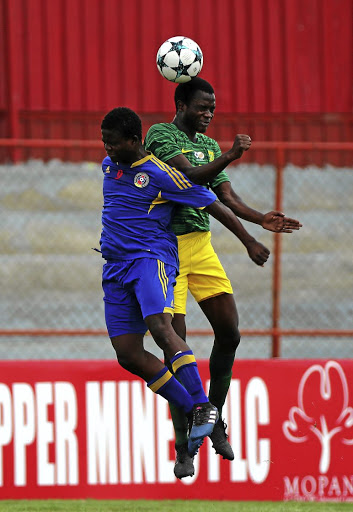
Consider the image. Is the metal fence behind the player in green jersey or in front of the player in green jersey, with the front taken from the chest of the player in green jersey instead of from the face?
behind

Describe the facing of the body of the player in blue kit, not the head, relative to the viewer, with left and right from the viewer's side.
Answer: facing the viewer and to the left of the viewer

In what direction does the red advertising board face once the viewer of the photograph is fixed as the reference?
facing the viewer

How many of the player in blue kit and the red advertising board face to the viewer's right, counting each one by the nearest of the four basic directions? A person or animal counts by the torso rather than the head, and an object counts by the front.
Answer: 0

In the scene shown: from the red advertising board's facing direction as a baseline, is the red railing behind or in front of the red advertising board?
behind

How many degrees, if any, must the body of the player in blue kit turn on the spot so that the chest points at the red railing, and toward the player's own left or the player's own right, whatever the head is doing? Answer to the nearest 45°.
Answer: approximately 135° to the player's own right

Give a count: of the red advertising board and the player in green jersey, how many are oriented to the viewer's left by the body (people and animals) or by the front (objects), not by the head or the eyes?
0
